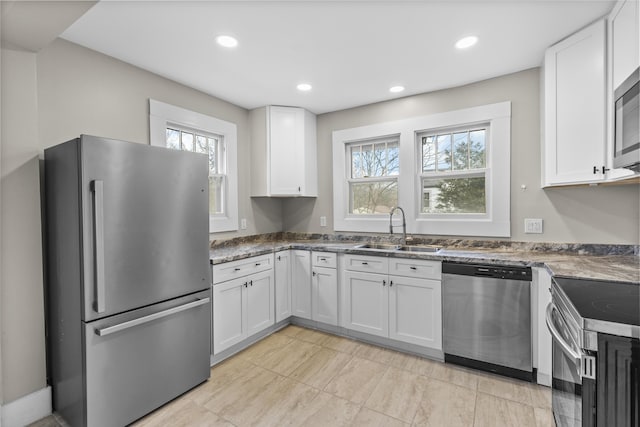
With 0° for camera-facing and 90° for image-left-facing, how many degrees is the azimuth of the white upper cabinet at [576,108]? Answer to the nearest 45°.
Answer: approximately 45°

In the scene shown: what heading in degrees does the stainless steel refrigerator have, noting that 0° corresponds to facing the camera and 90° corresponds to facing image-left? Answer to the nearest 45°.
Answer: approximately 315°

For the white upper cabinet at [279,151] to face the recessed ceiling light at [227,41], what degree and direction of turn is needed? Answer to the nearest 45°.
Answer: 0° — it already faces it
